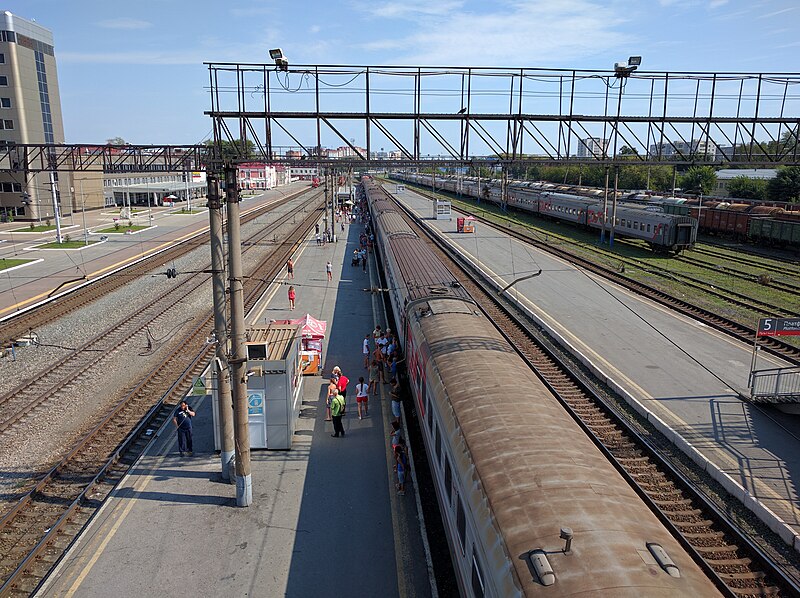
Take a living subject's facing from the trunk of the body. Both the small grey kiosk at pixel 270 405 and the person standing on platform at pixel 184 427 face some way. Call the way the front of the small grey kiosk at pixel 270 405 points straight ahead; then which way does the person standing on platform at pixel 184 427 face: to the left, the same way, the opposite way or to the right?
to the right

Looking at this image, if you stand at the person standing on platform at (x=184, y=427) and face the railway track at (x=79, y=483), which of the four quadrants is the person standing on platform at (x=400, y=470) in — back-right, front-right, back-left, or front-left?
back-left

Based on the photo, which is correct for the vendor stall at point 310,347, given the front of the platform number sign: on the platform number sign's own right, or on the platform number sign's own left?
on the platform number sign's own right

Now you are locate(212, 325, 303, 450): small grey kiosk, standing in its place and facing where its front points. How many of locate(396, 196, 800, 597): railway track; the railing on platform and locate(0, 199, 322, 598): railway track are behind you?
1

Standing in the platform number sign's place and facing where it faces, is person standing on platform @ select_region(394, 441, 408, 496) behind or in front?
in front

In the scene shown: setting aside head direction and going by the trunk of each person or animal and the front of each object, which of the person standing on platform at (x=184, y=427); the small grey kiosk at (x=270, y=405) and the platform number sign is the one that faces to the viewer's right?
the small grey kiosk

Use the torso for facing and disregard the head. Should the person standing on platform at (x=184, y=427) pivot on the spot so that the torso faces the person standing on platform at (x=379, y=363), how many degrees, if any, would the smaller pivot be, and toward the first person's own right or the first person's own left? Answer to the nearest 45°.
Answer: approximately 135° to the first person's own left

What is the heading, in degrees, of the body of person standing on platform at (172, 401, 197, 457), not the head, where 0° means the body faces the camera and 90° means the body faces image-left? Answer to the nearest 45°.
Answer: approximately 0°

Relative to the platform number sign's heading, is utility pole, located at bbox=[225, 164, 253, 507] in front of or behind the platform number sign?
in front

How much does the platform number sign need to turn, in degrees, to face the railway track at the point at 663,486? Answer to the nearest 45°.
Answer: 0° — it already faces it
